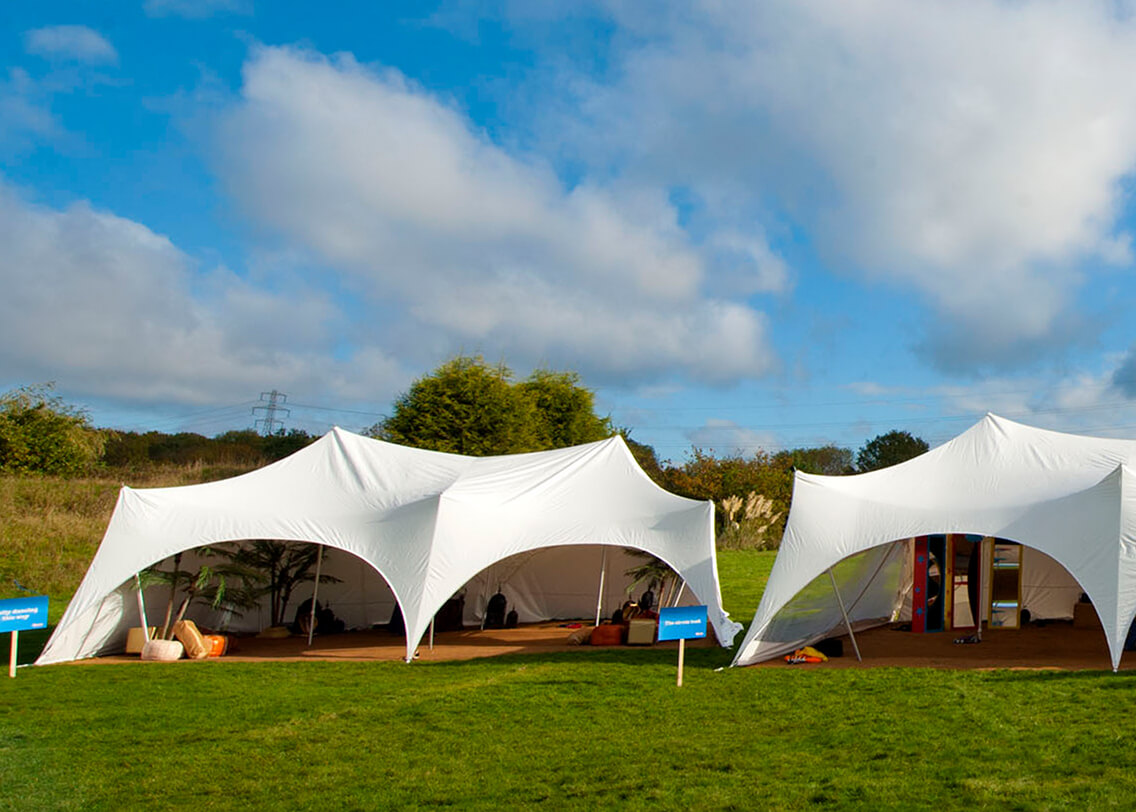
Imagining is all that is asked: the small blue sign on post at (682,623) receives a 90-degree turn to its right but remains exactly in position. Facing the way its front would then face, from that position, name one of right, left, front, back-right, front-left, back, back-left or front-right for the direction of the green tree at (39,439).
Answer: front-right

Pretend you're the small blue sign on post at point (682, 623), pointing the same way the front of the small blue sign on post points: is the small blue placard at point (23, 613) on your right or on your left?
on your right

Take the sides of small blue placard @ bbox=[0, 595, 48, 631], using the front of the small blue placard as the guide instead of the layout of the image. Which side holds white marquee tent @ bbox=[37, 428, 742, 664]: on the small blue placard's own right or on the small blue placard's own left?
on the small blue placard's own left

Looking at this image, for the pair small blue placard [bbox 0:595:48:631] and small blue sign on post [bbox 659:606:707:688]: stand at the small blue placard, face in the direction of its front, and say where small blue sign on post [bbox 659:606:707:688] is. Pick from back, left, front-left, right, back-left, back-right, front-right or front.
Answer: front-left

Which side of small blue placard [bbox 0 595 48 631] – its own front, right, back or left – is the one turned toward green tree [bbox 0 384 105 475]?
back

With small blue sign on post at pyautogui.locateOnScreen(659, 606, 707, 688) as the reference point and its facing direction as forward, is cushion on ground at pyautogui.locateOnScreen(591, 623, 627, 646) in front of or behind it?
behind

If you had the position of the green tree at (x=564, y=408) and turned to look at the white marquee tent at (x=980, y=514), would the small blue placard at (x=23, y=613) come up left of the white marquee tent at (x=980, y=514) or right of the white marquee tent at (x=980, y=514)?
right

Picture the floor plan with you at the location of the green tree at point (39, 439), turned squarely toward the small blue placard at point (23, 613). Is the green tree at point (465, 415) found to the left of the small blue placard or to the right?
left

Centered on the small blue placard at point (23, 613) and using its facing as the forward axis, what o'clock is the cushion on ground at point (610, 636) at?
The cushion on ground is roughly at 9 o'clock from the small blue placard.

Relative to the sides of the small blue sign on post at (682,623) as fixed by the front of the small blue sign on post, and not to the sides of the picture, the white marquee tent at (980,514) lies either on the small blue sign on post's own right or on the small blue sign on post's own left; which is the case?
on the small blue sign on post's own left

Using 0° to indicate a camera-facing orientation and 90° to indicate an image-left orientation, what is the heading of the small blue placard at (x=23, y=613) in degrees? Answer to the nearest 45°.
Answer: approximately 0°

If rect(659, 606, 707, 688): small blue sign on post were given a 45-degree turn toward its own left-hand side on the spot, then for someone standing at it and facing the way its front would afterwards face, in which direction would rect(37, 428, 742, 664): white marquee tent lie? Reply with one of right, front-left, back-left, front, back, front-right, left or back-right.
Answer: back

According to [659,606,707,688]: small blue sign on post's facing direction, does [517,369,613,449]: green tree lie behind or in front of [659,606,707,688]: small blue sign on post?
behind

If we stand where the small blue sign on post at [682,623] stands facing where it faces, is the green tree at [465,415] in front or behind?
behind

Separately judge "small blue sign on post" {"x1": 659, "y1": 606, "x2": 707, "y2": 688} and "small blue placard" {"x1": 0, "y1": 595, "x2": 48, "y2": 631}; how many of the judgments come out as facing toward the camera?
2
